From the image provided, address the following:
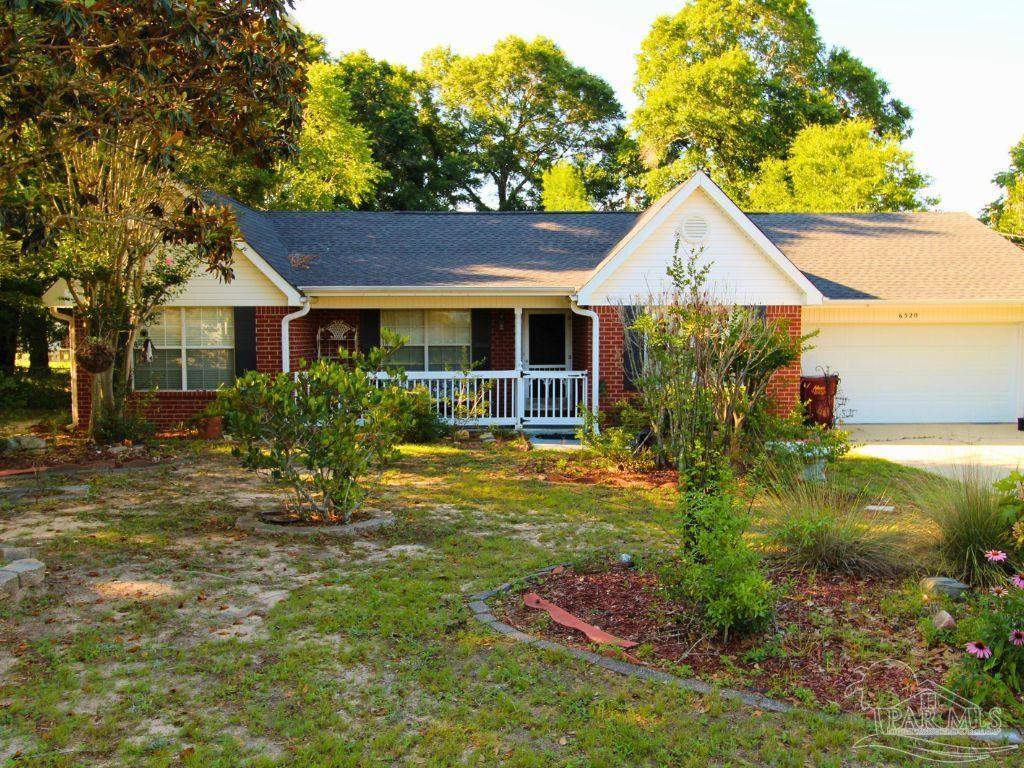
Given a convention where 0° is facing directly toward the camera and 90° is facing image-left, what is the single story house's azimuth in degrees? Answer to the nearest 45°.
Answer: approximately 0°

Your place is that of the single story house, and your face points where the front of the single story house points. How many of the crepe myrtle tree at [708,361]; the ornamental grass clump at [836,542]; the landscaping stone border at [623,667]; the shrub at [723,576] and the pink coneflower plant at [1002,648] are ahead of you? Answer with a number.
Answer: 5

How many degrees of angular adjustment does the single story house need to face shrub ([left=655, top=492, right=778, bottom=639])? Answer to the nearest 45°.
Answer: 0° — it already faces it

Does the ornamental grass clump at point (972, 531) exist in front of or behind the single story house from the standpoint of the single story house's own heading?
in front

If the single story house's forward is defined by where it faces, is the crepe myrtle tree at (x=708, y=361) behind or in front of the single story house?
in front

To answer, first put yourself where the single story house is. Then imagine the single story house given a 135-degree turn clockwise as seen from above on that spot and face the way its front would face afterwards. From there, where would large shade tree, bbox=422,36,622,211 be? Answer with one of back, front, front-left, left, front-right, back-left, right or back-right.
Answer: front-right

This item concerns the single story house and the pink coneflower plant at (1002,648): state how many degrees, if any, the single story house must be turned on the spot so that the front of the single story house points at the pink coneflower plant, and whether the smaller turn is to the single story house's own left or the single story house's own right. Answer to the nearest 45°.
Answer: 0° — it already faces it

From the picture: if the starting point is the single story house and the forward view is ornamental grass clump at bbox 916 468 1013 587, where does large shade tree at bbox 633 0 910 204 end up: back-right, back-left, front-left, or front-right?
back-left

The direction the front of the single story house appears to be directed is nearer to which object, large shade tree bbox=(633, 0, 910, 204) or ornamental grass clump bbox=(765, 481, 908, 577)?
the ornamental grass clump

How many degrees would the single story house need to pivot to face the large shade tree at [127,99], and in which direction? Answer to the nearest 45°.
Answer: approximately 45° to its right

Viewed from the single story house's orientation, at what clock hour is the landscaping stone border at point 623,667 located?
The landscaping stone border is roughly at 12 o'clock from the single story house.
